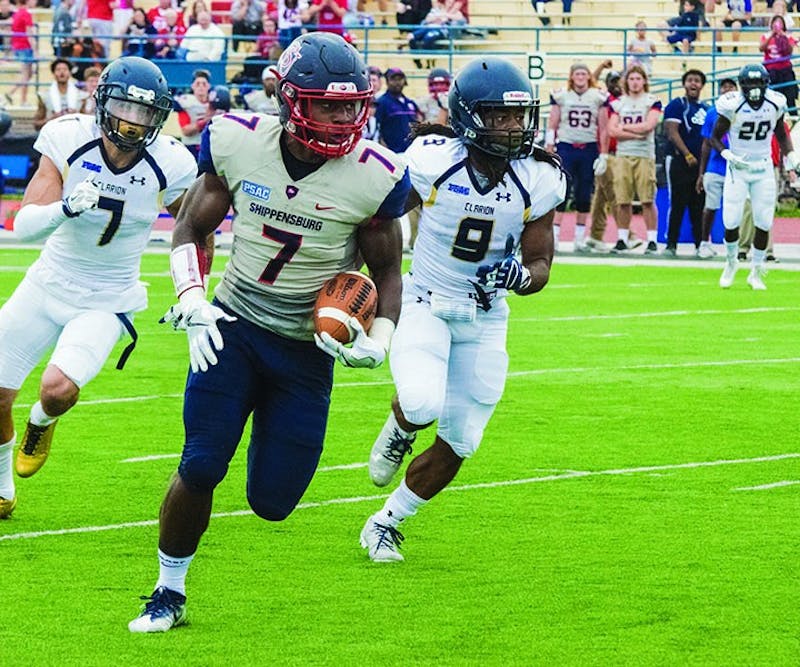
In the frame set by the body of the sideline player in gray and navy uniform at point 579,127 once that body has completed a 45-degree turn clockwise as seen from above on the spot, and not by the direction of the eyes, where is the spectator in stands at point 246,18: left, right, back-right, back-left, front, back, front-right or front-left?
right

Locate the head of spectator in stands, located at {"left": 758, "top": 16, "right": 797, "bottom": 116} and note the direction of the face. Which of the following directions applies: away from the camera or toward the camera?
toward the camera

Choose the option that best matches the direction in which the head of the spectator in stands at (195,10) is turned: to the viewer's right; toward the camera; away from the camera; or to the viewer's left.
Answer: toward the camera

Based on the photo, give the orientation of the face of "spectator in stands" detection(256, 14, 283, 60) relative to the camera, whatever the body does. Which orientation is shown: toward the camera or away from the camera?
toward the camera

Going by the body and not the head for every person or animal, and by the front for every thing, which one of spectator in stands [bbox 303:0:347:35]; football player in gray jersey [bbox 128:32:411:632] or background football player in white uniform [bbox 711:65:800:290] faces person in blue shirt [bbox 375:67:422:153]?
the spectator in stands

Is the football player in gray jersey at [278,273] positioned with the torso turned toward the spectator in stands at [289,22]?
no

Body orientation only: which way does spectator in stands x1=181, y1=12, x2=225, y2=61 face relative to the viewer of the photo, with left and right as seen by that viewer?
facing the viewer

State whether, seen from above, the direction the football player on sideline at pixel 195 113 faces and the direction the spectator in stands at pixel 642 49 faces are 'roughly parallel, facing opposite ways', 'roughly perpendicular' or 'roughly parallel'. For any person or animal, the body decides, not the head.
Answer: roughly parallel

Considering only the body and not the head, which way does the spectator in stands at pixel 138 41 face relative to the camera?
toward the camera

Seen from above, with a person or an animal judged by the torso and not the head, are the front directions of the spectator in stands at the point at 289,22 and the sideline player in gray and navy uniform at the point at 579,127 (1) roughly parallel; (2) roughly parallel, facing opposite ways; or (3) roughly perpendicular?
roughly parallel

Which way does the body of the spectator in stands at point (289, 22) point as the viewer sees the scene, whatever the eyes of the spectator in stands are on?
toward the camera

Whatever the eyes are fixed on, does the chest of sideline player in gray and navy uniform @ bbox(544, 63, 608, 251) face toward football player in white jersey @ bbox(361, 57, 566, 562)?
yes

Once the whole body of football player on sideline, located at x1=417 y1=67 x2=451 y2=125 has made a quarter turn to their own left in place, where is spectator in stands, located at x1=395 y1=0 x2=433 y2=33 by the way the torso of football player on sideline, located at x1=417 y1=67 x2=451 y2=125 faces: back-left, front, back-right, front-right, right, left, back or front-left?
left
